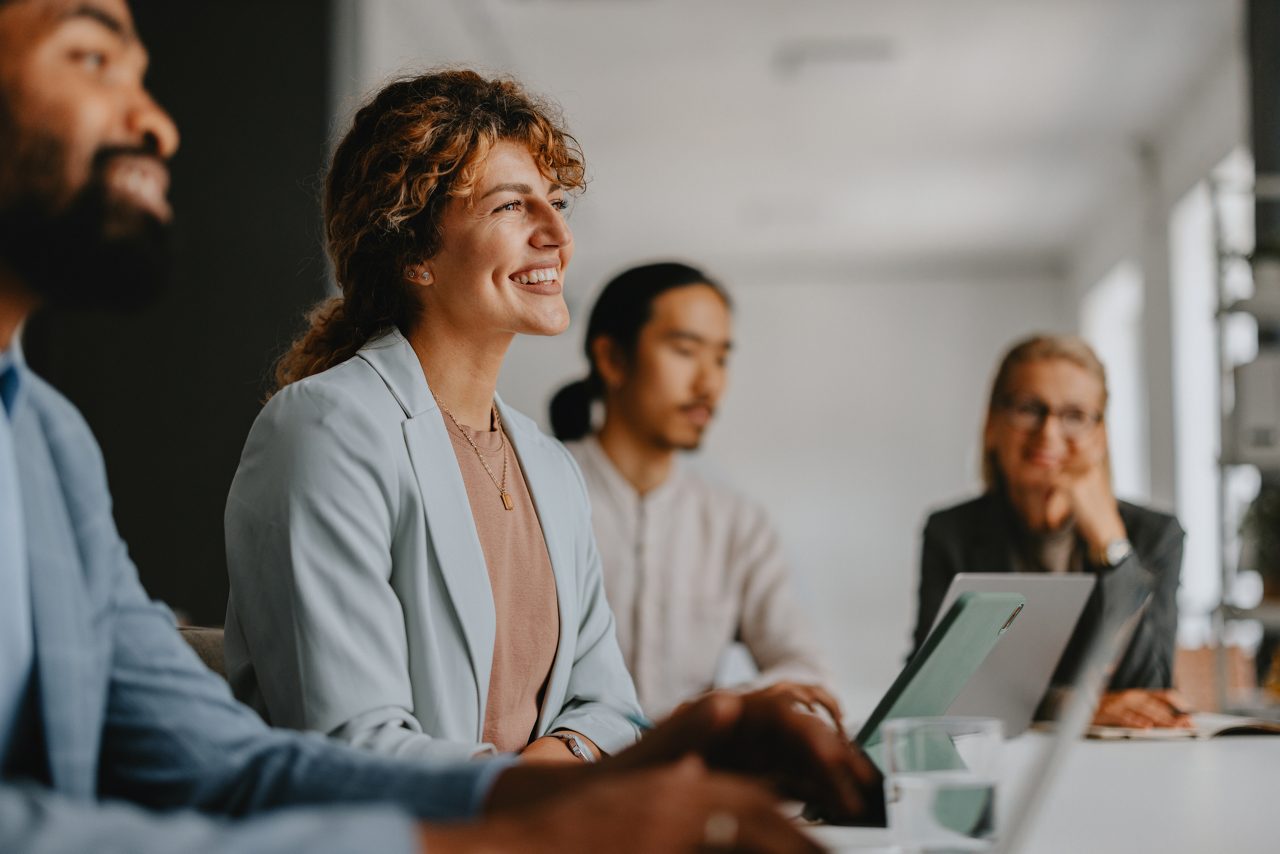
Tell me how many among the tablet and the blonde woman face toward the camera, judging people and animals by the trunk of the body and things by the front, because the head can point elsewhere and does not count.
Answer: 1

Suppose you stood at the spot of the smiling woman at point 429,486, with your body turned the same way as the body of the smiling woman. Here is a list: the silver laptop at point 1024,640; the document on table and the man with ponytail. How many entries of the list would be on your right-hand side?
0

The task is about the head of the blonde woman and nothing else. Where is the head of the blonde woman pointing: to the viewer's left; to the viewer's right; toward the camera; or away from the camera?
toward the camera

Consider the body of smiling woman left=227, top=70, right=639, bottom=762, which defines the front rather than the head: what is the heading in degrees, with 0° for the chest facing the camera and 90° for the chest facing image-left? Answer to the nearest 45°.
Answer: approximately 315°

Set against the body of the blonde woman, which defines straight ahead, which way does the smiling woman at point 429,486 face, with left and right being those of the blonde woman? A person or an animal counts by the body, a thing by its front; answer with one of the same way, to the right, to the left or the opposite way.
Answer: to the left

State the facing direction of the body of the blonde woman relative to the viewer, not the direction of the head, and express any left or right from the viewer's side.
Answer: facing the viewer

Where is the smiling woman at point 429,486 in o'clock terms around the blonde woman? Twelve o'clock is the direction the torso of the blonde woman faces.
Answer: The smiling woman is roughly at 1 o'clock from the blonde woman.

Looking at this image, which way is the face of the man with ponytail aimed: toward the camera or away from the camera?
toward the camera

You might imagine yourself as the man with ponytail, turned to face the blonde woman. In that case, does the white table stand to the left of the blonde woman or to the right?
right

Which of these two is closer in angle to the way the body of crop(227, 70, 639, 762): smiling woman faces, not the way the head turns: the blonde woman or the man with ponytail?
the blonde woman

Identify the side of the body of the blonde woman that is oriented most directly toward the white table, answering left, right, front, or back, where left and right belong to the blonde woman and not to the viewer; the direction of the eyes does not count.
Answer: front

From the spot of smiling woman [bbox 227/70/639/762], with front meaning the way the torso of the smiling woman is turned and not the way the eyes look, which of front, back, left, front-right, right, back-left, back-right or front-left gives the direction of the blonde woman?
left

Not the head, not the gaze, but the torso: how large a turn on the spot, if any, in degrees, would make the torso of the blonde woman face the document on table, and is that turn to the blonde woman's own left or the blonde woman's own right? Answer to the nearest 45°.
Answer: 0° — they already face it

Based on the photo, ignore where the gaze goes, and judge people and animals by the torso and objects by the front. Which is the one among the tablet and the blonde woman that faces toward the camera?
the blonde woman
